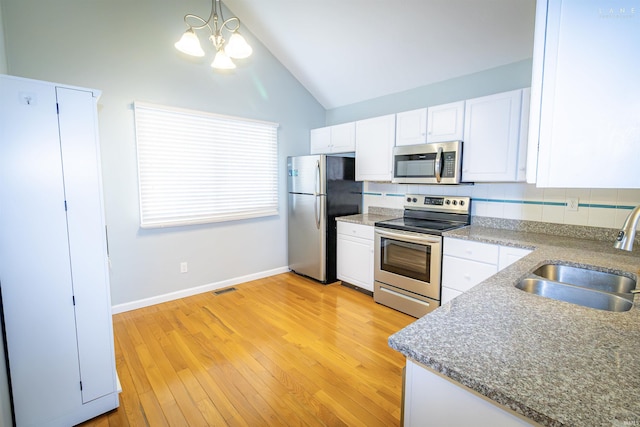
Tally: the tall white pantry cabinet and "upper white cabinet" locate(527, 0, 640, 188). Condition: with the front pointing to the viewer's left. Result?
1

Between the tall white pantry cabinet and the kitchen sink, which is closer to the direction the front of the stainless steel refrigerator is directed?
the tall white pantry cabinet

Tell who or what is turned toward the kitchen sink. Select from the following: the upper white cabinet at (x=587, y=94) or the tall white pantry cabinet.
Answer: the tall white pantry cabinet

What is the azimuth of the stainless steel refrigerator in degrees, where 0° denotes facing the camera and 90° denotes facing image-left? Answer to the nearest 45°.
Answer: approximately 45°

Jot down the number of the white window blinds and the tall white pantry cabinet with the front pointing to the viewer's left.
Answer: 0

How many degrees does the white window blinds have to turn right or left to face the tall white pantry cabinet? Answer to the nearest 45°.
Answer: approximately 90° to its right

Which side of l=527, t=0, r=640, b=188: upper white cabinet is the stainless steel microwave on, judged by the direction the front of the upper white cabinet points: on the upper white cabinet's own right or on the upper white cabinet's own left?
on the upper white cabinet's own right

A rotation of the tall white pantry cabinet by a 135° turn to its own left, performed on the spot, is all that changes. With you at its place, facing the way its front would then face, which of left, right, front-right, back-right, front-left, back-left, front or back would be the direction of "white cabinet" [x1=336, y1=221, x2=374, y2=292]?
right

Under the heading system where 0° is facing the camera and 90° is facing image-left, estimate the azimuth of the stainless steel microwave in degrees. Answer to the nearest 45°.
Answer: approximately 45°

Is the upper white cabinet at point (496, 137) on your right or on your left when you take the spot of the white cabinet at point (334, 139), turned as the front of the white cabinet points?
on your left

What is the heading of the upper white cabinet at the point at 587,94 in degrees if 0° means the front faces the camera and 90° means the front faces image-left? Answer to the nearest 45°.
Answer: approximately 90°

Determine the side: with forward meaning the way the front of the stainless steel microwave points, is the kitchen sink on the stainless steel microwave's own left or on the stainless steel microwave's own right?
on the stainless steel microwave's own left
